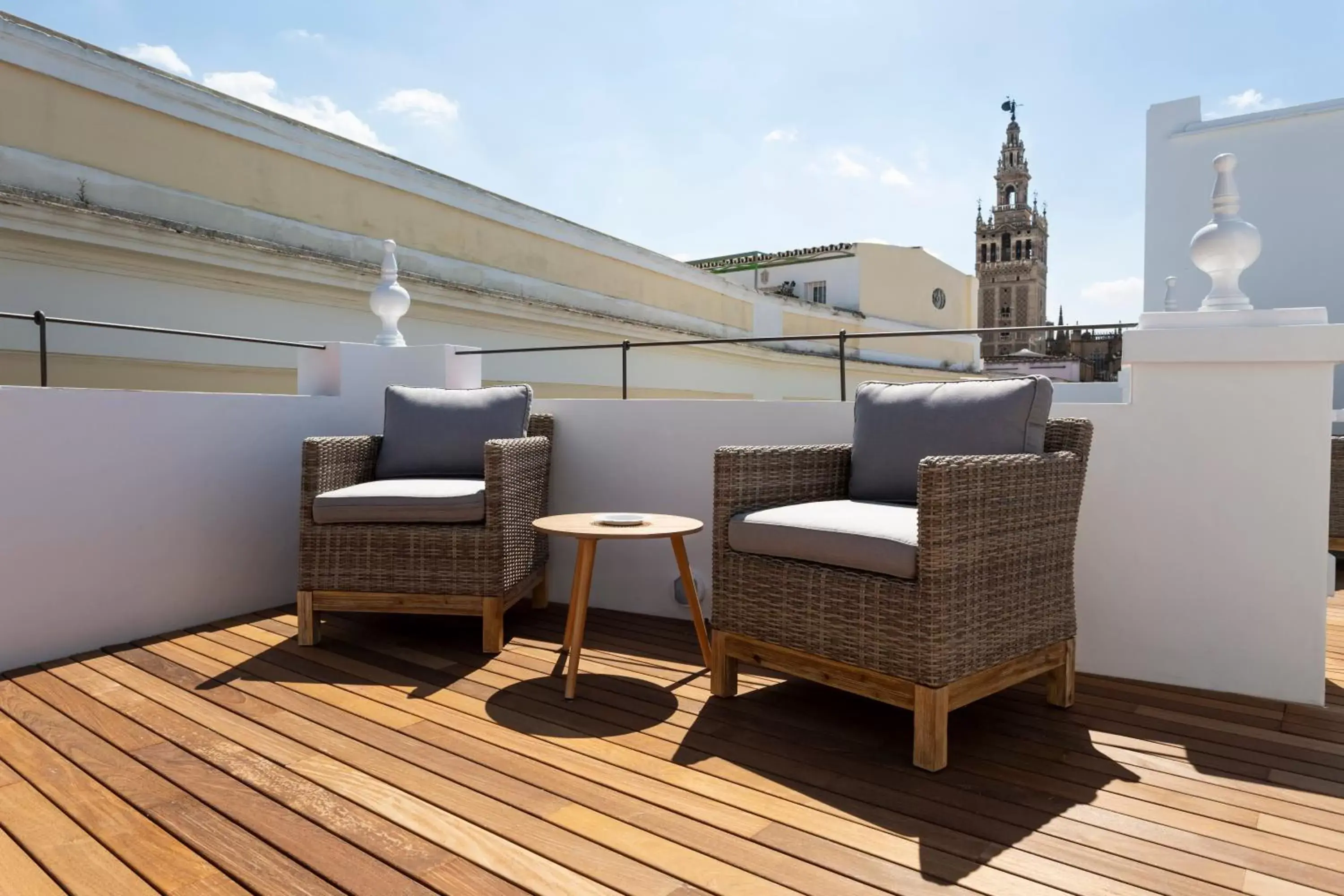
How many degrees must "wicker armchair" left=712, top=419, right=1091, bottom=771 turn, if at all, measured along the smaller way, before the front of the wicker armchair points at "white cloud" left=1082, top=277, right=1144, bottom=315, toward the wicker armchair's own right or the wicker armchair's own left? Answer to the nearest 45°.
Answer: approximately 135° to the wicker armchair's own right

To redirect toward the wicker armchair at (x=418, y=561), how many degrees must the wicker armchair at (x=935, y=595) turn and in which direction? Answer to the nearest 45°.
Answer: approximately 45° to its right

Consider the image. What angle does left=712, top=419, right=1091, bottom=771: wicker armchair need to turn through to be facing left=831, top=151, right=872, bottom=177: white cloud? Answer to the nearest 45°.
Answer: approximately 135° to its right

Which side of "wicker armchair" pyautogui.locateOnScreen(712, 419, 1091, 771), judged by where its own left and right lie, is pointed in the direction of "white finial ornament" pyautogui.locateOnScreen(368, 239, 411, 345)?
right

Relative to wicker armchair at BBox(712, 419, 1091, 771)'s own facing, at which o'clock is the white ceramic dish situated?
The white ceramic dish is roughly at 2 o'clock from the wicker armchair.

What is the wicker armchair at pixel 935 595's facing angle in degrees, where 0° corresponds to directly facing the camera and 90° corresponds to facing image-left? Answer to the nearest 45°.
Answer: approximately 45°

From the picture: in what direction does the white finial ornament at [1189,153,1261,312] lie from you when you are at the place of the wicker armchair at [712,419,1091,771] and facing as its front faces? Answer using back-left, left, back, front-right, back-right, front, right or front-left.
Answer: back

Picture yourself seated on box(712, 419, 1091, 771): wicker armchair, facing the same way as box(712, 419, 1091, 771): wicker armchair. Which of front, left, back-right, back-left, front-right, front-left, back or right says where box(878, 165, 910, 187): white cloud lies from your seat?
back-right

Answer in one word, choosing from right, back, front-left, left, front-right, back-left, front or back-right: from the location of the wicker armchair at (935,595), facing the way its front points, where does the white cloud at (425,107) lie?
right

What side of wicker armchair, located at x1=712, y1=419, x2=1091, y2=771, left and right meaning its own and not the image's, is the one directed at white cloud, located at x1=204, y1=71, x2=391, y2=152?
right
